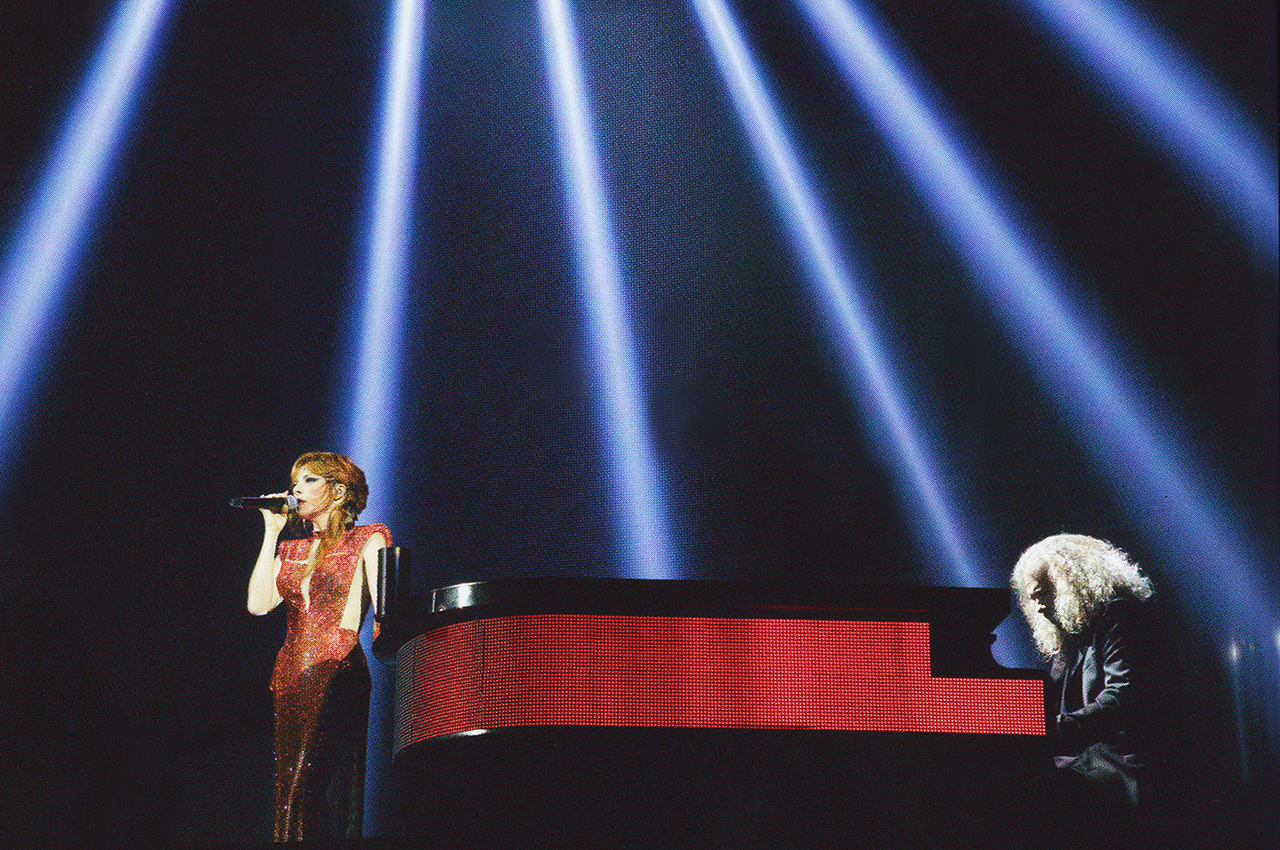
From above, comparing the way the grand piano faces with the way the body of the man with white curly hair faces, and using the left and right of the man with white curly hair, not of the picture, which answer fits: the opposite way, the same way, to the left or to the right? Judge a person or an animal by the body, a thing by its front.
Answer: the opposite way

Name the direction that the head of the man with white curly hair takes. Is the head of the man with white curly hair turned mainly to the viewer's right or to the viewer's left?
to the viewer's left

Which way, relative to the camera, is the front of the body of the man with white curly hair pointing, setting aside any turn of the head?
to the viewer's left

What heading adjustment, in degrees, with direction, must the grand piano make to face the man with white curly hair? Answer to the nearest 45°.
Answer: approximately 45° to its left

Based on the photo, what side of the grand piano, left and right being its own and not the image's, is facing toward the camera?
right

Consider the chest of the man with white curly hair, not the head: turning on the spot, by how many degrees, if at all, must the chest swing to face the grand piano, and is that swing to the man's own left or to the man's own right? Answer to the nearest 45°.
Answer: approximately 45° to the man's own left

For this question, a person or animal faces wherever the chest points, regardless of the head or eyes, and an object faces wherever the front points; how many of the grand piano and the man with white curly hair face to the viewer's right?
1
